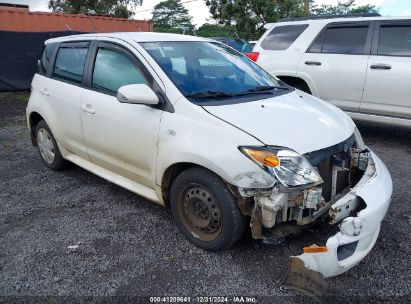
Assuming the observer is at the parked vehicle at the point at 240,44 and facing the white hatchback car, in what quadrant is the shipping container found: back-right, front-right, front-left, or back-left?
front-right

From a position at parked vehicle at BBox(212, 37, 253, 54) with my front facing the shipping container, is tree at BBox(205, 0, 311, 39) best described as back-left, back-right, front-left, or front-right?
back-right

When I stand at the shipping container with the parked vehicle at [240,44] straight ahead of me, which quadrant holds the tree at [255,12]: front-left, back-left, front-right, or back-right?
front-left

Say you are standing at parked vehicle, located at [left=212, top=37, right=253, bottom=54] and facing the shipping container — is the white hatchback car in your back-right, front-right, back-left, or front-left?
front-left

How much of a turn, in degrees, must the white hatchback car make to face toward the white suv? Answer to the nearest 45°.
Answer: approximately 90° to its left

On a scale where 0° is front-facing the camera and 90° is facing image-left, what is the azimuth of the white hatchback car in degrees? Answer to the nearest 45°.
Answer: approximately 315°

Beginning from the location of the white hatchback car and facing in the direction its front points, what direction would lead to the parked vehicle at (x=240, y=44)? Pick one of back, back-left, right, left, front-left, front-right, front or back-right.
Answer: back-left

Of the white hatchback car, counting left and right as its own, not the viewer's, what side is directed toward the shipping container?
back

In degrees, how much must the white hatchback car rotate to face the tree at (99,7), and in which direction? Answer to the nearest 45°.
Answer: approximately 135° to its left

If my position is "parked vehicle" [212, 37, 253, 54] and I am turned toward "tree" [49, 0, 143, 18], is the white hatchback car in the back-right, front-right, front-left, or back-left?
back-left

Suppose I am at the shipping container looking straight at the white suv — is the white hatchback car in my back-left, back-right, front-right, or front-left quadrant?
front-right

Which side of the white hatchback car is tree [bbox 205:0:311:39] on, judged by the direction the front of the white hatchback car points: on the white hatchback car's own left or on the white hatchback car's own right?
on the white hatchback car's own left

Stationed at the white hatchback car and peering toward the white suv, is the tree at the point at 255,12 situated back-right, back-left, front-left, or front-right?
front-left
